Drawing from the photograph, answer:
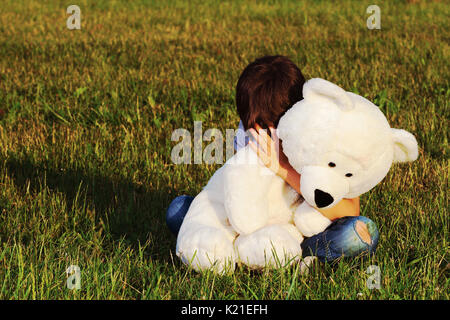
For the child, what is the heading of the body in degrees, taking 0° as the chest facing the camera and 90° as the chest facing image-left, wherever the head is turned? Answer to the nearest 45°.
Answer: approximately 0°
